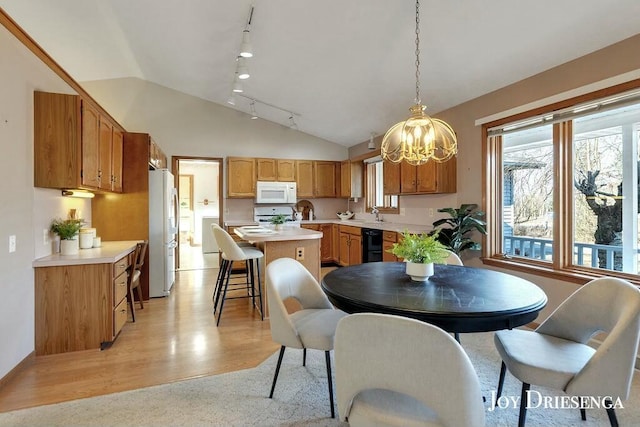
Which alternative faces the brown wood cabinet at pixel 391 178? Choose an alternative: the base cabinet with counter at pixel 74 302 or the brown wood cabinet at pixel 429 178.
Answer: the base cabinet with counter

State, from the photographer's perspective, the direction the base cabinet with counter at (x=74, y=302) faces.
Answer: facing to the right of the viewer

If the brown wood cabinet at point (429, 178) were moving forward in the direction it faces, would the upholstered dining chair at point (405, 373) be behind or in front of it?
in front

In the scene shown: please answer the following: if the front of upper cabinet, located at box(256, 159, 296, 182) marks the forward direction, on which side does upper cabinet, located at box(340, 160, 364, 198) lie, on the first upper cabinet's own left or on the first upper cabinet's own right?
on the first upper cabinet's own left

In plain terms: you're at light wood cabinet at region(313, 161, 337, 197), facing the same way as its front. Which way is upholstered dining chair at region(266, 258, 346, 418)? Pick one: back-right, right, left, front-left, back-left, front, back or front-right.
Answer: front

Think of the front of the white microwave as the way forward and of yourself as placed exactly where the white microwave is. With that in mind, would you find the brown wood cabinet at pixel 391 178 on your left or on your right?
on your left

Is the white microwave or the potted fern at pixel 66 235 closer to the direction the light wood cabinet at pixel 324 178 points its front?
the potted fern

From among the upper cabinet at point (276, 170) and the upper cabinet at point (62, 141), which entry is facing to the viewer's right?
the upper cabinet at point (62, 141)

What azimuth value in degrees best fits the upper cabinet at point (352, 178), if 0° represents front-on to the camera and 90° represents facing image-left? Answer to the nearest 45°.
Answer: approximately 45°

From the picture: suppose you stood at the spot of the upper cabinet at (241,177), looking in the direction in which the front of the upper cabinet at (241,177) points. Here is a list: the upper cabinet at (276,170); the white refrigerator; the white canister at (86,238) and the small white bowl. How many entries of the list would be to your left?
2

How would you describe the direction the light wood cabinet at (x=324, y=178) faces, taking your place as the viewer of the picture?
facing the viewer

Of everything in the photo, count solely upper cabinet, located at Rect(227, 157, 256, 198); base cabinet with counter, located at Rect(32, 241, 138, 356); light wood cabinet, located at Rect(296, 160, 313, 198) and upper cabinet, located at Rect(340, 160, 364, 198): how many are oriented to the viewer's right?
1

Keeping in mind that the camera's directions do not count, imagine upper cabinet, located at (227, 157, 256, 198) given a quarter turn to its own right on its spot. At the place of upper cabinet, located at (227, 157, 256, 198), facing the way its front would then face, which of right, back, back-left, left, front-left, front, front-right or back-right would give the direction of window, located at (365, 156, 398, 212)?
back

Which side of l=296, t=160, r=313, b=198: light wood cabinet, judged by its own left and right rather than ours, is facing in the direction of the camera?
front
